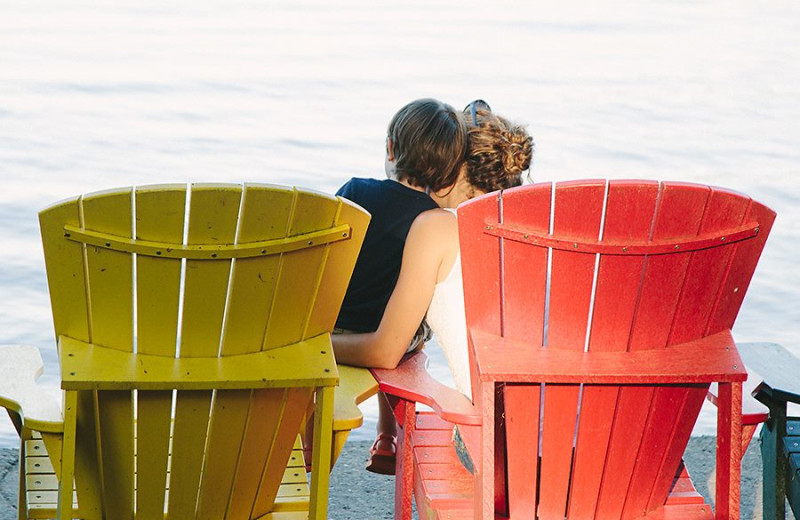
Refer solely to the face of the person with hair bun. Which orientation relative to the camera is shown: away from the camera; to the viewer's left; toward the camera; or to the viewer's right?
away from the camera

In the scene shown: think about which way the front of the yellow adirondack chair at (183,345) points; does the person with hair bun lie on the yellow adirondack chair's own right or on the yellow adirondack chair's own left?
on the yellow adirondack chair's own right

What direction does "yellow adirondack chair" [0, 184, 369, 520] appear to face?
away from the camera

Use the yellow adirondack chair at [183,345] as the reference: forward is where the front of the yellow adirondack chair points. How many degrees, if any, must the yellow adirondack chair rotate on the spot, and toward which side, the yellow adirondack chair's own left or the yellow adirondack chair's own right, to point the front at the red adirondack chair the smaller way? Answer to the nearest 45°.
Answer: approximately 90° to the yellow adirondack chair's own right
